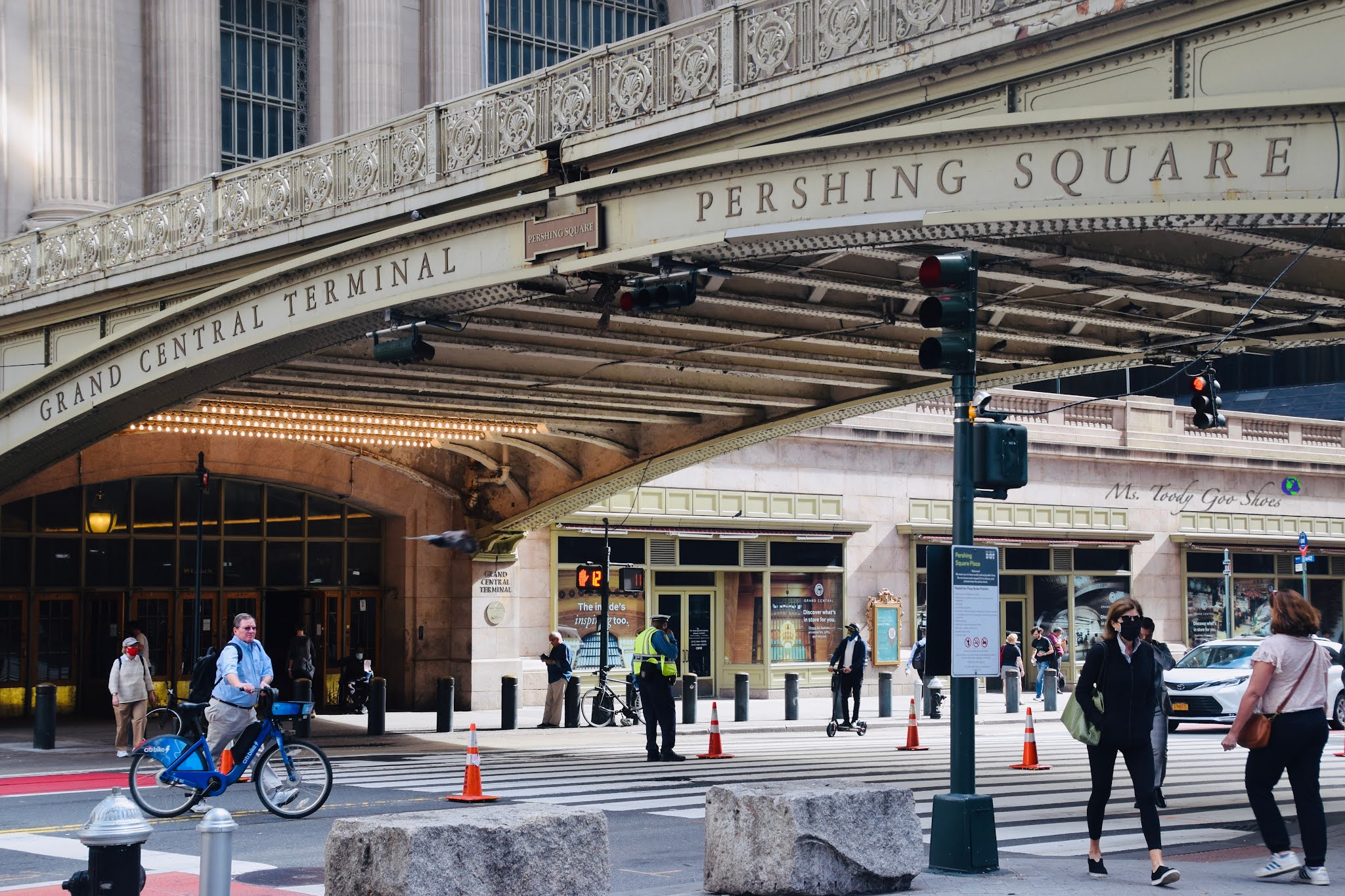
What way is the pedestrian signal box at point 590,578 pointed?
toward the camera

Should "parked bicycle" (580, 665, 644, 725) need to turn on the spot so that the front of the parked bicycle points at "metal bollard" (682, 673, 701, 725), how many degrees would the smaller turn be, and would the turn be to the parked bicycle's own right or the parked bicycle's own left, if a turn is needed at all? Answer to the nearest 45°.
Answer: approximately 180°

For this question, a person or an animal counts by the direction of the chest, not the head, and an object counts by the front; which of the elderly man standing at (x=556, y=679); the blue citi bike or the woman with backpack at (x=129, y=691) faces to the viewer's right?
the blue citi bike

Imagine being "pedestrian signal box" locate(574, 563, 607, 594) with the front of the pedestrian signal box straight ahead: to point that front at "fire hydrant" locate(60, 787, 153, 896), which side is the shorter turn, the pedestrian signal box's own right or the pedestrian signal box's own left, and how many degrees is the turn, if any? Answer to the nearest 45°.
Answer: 0° — it already faces it

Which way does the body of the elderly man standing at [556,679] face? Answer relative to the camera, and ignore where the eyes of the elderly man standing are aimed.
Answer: to the viewer's left

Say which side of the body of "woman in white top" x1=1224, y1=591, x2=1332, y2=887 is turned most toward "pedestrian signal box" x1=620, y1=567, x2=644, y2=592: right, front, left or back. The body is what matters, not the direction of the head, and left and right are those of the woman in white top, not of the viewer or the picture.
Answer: front

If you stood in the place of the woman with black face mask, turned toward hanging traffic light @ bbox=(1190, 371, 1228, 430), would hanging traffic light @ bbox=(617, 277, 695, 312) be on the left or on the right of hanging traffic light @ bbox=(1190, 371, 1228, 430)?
left

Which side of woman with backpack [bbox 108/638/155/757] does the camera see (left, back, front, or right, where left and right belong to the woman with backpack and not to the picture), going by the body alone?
front

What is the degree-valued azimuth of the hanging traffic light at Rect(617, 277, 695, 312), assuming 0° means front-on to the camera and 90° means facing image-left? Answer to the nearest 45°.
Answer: approximately 45°

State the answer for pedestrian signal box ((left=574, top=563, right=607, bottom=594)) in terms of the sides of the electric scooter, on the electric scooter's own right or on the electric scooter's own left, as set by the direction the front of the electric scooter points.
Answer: on the electric scooter's own right

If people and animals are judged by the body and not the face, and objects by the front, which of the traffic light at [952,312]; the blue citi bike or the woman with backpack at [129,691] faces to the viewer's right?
the blue citi bike

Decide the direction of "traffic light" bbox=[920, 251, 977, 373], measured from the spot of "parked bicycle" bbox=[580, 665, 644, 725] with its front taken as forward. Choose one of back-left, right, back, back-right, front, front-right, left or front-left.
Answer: left

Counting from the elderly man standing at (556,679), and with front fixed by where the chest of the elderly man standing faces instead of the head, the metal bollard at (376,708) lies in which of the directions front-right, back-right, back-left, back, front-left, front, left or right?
front-left

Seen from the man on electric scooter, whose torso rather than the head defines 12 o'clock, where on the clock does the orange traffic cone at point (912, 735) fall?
The orange traffic cone is roughly at 10 o'clock from the man on electric scooter.

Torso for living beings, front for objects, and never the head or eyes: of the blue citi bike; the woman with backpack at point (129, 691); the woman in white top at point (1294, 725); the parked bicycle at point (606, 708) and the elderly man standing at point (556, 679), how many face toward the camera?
1

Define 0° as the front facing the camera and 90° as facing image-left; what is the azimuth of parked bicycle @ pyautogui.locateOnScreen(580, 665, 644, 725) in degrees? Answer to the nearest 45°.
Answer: approximately 90°
